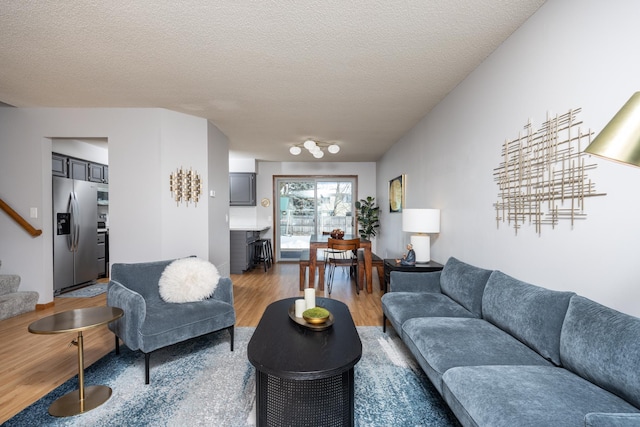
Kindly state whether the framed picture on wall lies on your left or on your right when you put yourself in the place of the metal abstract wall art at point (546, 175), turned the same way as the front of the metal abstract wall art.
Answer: on your right

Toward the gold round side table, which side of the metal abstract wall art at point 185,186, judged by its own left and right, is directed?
front

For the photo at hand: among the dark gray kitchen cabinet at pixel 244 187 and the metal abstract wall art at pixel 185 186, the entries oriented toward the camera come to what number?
2

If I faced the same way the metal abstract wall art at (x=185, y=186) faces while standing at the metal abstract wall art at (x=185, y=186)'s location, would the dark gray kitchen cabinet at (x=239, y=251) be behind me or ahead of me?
behind

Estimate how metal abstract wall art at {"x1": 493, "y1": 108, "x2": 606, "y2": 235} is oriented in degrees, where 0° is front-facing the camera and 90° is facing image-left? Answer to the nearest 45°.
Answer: approximately 45°

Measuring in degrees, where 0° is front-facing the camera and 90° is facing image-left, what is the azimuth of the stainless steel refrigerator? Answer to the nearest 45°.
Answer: approximately 315°

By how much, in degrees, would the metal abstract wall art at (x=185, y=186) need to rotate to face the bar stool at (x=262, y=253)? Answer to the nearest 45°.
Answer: approximately 135° to its left

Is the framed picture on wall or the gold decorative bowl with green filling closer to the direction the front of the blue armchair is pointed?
the gold decorative bowl with green filling

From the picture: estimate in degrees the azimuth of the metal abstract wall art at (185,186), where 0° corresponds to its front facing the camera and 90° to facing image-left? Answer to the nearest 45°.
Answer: approximately 0°

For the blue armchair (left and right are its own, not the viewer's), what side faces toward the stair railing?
back

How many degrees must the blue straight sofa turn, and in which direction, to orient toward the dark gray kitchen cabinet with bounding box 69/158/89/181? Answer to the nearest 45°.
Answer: approximately 45° to its right
